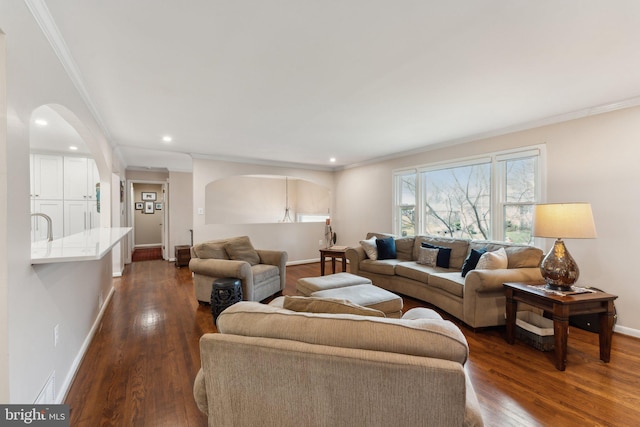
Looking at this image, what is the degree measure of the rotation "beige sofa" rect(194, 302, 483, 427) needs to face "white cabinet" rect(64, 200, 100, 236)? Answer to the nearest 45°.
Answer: approximately 45° to its left

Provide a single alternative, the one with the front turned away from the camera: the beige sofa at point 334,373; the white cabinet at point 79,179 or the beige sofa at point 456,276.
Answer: the beige sofa at point 334,373

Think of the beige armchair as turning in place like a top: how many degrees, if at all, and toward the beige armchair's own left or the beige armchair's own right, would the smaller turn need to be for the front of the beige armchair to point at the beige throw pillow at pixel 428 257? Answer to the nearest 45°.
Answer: approximately 45° to the beige armchair's own left

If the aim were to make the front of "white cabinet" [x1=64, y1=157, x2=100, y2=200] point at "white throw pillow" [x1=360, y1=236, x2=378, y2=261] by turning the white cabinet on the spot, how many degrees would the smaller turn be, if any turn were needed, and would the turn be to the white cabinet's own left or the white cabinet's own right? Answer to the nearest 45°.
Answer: approximately 45° to the white cabinet's own left

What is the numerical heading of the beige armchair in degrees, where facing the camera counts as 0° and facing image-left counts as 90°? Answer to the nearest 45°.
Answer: approximately 315°

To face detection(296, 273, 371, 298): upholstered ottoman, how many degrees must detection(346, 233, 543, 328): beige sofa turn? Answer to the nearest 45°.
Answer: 0° — it already faces it

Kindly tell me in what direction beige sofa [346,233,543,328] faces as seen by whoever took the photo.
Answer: facing the viewer and to the left of the viewer

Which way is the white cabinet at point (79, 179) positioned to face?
toward the camera

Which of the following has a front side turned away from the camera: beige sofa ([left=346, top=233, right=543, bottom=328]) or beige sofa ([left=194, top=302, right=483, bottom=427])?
beige sofa ([left=194, top=302, right=483, bottom=427])

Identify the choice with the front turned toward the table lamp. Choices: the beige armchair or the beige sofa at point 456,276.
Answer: the beige armchair

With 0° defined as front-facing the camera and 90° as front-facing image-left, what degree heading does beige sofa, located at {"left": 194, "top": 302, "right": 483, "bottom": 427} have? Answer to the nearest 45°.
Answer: approximately 180°

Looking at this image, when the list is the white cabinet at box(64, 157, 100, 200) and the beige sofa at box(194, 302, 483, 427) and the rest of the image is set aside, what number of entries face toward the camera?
1

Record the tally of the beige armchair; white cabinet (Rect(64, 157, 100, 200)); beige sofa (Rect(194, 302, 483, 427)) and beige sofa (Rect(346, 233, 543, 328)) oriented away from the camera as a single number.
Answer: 1

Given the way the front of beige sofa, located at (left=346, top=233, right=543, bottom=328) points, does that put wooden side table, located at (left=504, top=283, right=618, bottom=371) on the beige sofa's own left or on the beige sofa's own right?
on the beige sofa's own left

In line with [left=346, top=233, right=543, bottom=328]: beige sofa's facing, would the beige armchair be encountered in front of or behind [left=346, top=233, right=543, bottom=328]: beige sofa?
in front

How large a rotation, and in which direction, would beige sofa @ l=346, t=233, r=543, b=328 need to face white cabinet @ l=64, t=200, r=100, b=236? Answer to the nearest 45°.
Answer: approximately 45° to its right

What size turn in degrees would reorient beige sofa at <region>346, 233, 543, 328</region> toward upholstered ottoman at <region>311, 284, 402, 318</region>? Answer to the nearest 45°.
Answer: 0° — it already faces it

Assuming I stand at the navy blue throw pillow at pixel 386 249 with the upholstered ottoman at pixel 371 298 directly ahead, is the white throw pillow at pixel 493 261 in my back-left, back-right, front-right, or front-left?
front-left

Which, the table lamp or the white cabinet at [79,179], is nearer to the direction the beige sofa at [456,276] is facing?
the white cabinet

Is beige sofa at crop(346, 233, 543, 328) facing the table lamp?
no

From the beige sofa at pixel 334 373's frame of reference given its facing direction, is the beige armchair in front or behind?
in front
